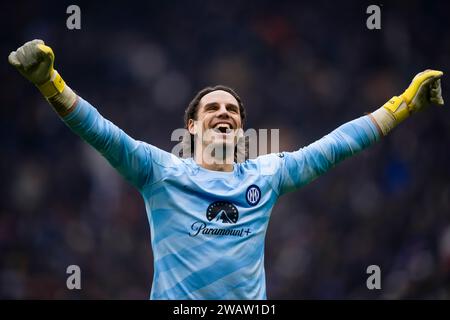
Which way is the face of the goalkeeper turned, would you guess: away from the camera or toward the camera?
toward the camera

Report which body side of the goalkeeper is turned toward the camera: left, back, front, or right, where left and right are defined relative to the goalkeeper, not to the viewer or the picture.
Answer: front
